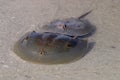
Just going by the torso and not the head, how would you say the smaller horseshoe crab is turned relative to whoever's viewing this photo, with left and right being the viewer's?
facing the viewer and to the left of the viewer

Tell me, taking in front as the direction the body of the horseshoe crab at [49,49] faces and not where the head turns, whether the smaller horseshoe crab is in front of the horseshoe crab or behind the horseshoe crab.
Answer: behind

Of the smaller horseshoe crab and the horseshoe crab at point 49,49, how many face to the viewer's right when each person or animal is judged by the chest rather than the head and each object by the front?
0

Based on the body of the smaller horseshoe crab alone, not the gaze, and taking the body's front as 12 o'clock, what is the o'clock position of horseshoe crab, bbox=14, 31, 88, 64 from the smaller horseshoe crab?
The horseshoe crab is roughly at 11 o'clock from the smaller horseshoe crab.
